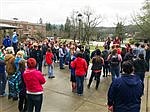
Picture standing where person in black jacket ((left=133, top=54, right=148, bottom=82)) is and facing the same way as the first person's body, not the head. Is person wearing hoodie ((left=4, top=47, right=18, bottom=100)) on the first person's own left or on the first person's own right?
on the first person's own left
